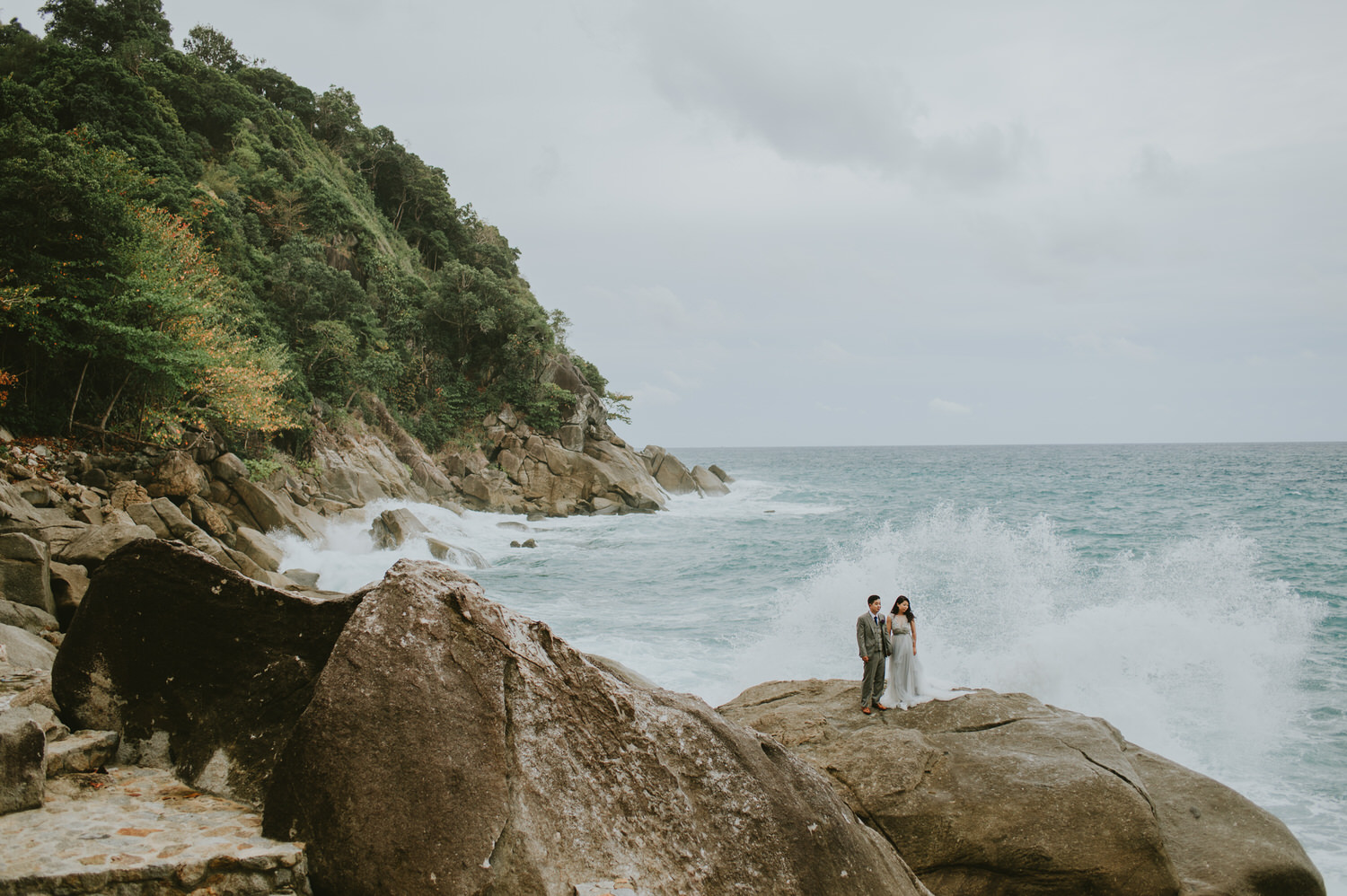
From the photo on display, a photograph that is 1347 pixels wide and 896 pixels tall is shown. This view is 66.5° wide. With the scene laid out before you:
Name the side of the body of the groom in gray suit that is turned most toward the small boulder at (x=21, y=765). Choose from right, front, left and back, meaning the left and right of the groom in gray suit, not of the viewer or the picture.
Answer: right

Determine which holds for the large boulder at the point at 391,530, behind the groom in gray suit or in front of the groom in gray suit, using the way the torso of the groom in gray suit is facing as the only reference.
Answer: behind

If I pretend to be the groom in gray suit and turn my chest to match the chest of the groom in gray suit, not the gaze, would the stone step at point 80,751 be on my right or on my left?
on my right

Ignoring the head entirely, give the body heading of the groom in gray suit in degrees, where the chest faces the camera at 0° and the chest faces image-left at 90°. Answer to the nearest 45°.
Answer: approximately 315°

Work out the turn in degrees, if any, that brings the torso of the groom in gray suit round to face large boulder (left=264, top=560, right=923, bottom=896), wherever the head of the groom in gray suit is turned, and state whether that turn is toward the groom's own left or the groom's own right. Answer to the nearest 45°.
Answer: approximately 45° to the groom's own right
